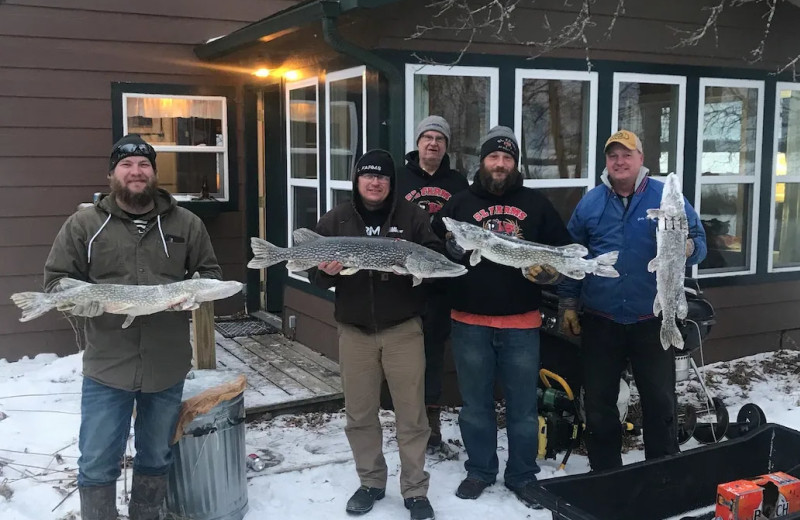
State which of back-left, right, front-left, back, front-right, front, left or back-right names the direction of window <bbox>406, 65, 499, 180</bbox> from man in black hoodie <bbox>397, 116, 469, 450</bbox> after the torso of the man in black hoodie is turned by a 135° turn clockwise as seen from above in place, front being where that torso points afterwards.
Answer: front-right

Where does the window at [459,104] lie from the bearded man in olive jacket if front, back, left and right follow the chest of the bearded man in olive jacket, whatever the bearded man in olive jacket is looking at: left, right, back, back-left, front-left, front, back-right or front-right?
back-left

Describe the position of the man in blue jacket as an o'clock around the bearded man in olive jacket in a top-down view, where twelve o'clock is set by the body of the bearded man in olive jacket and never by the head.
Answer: The man in blue jacket is roughly at 9 o'clock from the bearded man in olive jacket.

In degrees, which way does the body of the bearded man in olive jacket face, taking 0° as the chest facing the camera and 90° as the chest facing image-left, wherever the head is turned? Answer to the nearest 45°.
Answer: approximately 0°

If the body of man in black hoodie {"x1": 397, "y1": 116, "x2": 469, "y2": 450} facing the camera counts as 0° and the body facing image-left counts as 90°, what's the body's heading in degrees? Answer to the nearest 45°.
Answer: approximately 0°

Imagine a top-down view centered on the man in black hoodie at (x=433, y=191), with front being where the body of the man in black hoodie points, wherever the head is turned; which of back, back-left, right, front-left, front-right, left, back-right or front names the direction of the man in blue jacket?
front-left

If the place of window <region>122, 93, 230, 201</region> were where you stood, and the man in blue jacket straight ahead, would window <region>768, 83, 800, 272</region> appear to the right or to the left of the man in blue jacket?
left
